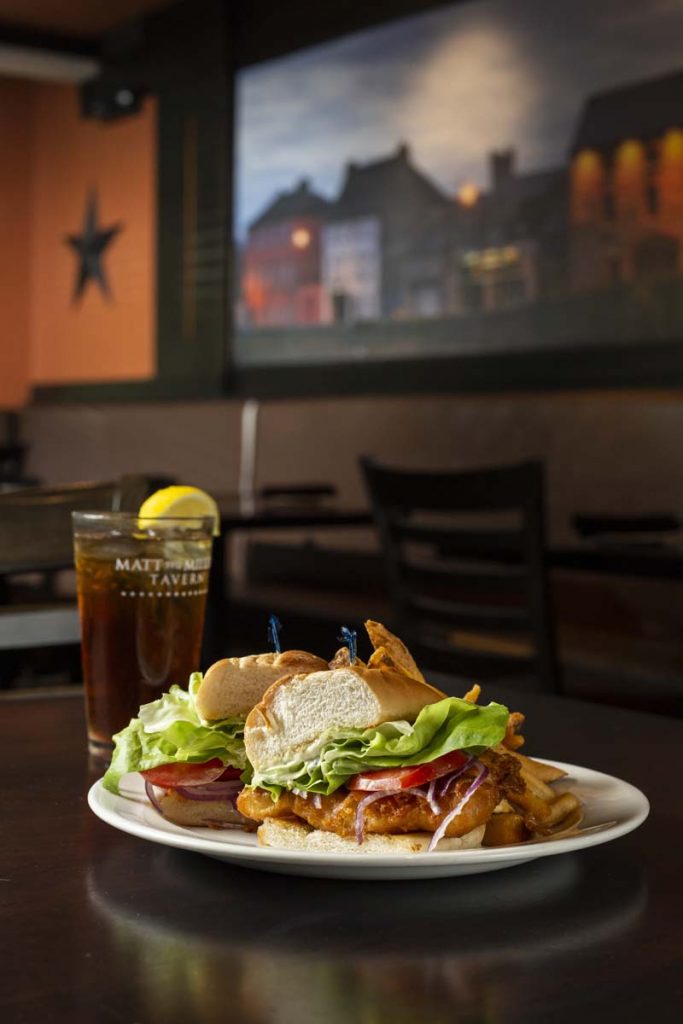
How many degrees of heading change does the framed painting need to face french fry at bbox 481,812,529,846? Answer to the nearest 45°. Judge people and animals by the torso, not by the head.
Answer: approximately 45° to its left

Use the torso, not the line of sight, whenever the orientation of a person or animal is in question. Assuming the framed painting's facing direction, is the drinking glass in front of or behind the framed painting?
in front

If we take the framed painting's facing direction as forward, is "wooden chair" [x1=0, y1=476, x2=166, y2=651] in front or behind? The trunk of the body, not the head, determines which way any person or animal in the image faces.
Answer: in front

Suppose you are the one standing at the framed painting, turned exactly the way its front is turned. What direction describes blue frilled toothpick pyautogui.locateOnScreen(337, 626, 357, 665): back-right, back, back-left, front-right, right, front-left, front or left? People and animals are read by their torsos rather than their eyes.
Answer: front-left

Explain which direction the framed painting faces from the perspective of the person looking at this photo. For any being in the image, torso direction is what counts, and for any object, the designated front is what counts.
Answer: facing the viewer and to the left of the viewer

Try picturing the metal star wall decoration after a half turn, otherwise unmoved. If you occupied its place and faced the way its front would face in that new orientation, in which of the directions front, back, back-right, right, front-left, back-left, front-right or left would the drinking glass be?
back-right

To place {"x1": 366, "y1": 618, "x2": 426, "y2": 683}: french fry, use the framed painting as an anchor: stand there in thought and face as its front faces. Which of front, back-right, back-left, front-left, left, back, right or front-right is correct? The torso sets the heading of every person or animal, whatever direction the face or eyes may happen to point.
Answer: front-left

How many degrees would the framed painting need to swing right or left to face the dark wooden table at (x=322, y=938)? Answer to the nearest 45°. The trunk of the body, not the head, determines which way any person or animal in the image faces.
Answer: approximately 45° to its left

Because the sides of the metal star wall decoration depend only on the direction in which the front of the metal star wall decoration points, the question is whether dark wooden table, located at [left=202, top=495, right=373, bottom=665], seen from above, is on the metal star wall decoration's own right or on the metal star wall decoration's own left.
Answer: on the metal star wall decoration's own left

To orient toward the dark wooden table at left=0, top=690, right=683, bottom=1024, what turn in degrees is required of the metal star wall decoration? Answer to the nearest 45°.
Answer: approximately 45° to its left

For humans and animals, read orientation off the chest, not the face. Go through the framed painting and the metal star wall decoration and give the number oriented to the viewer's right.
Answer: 0

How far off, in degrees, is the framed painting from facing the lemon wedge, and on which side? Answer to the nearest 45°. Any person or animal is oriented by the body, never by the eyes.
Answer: approximately 45° to its left

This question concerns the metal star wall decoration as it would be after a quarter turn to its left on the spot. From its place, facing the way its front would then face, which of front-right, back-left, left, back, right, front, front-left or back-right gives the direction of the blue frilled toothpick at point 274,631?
front-right

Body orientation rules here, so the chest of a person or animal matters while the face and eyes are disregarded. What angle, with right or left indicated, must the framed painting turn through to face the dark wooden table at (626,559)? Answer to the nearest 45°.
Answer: approximately 45° to its left

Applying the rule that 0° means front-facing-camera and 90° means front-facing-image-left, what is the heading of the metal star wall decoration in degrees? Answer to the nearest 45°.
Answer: approximately 45°

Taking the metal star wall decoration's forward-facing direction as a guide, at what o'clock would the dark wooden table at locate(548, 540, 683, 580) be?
The dark wooden table is roughly at 10 o'clock from the metal star wall decoration.

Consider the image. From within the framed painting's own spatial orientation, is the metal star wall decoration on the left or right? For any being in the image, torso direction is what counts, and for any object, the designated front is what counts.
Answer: on its right
